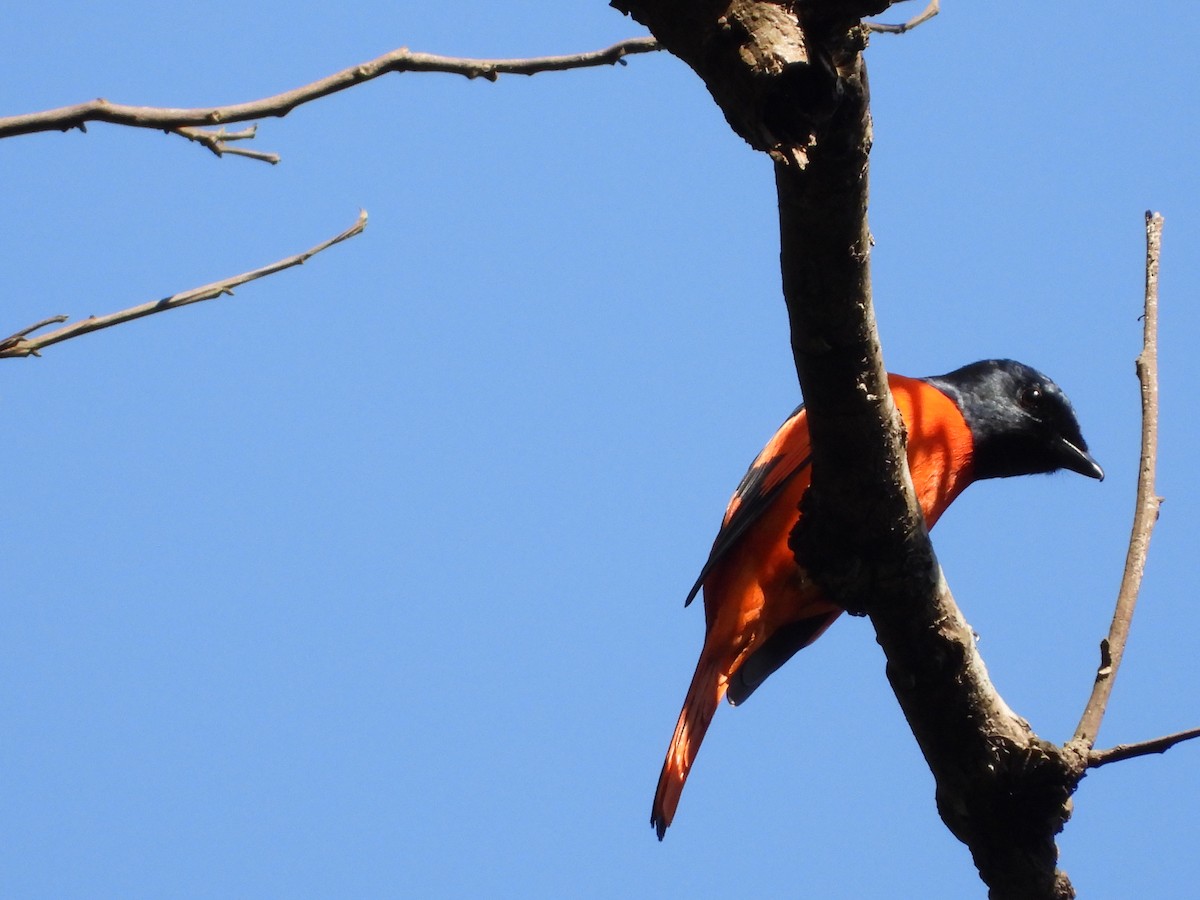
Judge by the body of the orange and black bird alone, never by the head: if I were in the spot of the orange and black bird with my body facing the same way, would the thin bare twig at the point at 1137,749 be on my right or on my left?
on my right

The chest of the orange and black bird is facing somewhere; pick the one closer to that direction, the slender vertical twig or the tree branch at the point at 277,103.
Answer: the slender vertical twig

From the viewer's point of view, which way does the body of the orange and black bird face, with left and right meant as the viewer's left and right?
facing to the right of the viewer

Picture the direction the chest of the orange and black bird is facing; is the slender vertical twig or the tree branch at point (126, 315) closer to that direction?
the slender vertical twig
